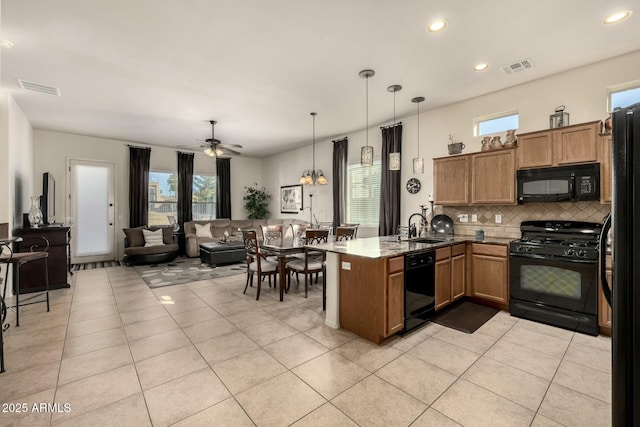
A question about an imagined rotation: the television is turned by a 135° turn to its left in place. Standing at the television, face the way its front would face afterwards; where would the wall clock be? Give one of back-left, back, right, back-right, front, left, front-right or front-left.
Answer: back

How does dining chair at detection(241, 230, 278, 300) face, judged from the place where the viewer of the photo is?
facing away from the viewer and to the right of the viewer

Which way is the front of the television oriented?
to the viewer's right

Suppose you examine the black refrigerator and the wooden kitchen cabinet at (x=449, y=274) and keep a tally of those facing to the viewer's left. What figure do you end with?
1

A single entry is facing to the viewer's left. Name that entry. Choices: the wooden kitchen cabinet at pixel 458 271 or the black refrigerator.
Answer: the black refrigerator

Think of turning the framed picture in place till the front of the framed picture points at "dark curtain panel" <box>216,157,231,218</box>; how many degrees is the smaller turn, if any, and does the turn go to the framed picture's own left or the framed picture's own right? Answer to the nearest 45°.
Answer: approximately 45° to the framed picture's own right

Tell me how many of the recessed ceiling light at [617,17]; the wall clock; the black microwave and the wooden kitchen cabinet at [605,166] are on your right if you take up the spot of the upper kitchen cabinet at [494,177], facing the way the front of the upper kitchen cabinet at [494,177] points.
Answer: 1

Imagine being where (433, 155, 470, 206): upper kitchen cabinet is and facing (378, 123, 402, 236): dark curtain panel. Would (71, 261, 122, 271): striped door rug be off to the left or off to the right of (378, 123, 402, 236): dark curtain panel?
left

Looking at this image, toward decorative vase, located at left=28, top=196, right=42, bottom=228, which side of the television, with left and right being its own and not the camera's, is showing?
right

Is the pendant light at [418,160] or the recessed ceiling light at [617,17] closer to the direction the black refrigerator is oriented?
the pendant light

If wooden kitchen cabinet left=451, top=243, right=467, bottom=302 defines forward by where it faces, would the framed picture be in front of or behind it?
behind

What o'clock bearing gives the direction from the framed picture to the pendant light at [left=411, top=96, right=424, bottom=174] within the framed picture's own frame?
The pendant light is roughly at 10 o'clock from the framed picture.

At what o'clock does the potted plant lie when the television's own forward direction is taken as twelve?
The potted plant is roughly at 12 o'clock from the television.
